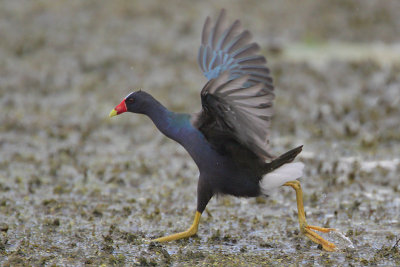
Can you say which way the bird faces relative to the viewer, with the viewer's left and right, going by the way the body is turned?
facing to the left of the viewer
